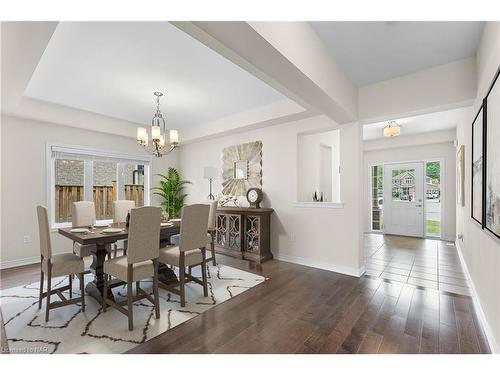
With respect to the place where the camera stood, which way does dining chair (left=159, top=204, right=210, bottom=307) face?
facing away from the viewer and to the left of the viewer

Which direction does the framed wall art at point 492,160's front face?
to the viewer's left

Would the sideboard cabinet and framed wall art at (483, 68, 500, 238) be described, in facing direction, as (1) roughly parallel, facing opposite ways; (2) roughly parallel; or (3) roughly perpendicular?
roughly perpendicular

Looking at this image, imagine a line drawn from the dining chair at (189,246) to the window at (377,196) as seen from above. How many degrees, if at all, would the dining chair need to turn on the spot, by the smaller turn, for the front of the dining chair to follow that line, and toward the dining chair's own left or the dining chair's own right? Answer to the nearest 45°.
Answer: approximately 90° to the dining chair's own right

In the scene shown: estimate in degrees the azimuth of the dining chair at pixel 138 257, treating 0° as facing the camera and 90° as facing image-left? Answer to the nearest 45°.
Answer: approximately 135°

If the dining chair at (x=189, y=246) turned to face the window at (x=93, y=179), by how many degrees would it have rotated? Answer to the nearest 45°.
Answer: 0° — it already faces it
